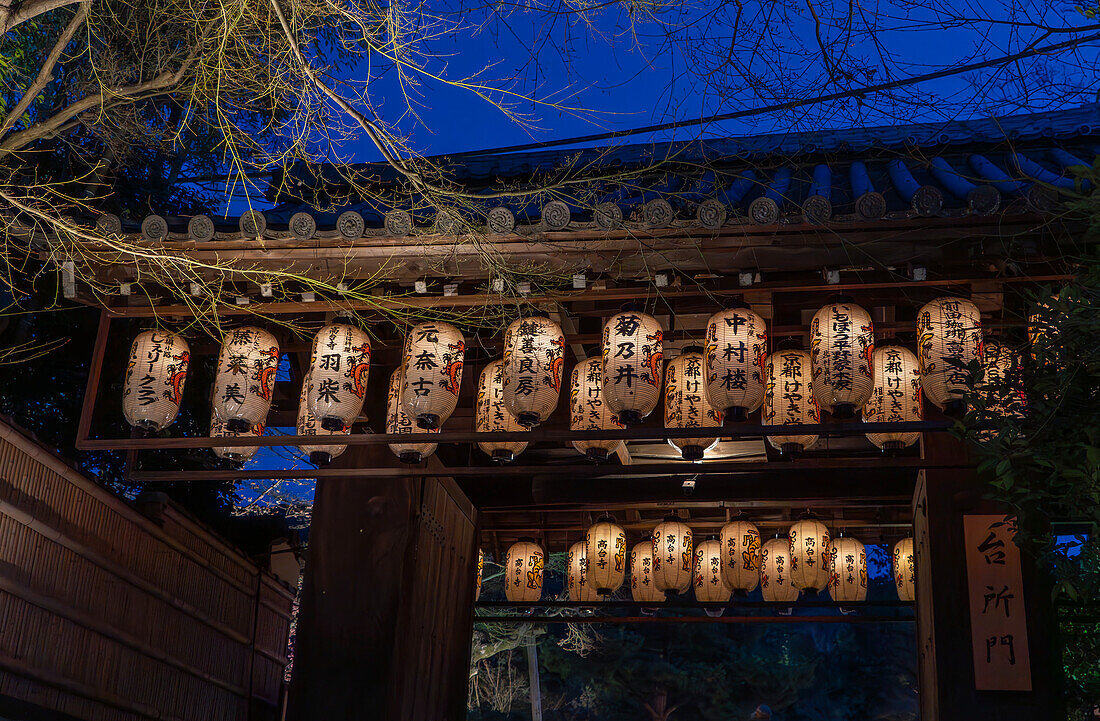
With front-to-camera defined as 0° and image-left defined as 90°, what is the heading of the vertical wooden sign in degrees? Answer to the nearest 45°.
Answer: approximately 0°

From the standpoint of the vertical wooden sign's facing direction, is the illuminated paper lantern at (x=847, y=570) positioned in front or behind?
behind

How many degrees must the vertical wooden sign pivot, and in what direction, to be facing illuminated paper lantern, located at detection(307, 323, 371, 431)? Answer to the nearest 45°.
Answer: approximately 45° to its right

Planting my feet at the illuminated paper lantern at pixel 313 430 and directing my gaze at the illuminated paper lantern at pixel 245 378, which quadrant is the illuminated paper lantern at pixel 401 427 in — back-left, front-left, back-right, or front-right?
back-left
